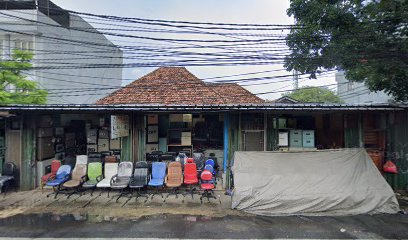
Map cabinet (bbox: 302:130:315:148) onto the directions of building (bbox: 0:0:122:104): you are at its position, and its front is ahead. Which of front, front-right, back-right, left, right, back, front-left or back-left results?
left

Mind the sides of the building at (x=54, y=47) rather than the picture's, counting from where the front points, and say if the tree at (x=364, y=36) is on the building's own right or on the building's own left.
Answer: on the building's own left

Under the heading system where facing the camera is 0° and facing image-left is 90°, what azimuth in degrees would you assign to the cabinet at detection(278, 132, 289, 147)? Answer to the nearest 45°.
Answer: approximately 0°

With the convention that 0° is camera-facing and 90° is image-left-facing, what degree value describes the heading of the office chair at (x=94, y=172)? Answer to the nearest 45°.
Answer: approximately 45°

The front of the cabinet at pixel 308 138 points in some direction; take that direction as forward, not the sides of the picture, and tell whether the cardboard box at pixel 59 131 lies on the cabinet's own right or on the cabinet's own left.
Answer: on the cabinet's own right

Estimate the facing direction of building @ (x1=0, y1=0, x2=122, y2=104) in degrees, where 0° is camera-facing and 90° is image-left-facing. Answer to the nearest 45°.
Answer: approximately 45°

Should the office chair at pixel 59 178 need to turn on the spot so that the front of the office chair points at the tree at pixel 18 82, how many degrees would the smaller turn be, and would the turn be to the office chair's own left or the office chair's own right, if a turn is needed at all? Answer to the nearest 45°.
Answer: approximately 135° to the office chair's own right

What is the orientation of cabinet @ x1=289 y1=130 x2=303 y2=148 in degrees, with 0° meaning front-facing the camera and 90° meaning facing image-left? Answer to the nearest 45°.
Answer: approximately 0°
